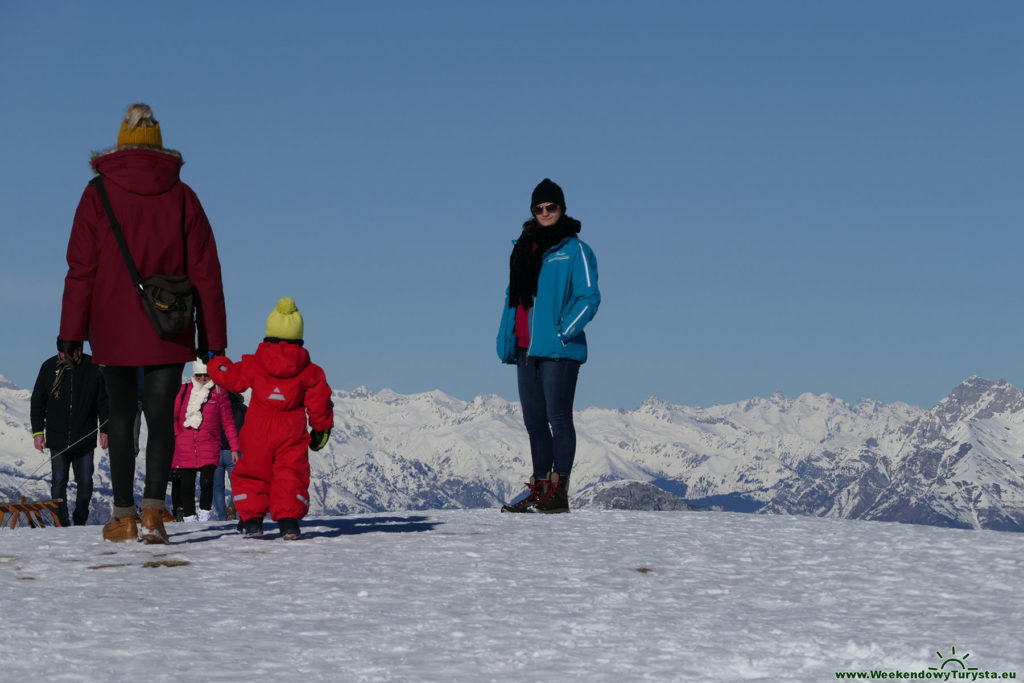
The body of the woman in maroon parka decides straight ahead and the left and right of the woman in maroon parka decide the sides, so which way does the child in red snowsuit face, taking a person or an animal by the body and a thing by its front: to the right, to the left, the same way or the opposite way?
the same way

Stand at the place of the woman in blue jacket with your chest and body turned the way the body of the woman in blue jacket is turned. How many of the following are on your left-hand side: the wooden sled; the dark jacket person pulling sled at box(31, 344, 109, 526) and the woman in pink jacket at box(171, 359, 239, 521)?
0

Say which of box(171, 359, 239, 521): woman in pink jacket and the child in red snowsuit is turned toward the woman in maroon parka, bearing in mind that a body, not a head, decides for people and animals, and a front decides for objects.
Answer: the woman in pink jacket

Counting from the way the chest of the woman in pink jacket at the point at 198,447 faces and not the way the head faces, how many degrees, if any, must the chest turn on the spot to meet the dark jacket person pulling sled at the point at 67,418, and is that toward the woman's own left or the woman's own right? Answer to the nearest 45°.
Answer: approximately 90° to the woman's own right

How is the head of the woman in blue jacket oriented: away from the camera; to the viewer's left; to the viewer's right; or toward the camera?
toward the camera

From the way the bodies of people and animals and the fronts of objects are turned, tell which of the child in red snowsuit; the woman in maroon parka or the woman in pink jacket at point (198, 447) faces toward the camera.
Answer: the woman in pink jacket

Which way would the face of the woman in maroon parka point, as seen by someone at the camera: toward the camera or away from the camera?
away from the camera

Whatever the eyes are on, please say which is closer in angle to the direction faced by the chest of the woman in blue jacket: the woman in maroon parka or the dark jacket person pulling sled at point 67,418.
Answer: the woman in maroon parka

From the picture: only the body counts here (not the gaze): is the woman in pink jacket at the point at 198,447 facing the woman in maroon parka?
yes

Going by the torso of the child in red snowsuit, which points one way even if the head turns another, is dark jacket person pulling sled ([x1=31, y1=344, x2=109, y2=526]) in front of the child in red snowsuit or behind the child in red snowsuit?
in front

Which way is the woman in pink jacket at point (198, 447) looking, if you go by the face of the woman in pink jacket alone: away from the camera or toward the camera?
toward the camera

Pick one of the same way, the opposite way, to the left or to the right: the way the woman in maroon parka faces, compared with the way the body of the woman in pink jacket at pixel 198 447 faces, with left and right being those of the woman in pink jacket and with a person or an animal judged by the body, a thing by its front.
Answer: the opposite way

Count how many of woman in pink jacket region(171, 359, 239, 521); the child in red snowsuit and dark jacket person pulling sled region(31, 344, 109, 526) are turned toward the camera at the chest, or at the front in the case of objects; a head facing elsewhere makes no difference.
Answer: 2

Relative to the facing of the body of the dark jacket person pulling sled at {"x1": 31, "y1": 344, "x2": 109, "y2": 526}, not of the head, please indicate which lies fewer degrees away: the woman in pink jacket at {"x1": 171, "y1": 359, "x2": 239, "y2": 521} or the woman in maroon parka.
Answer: the woman in maroon parka

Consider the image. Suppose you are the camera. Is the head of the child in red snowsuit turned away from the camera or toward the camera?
away from the camera

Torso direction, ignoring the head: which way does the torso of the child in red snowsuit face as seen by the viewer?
away from the camera

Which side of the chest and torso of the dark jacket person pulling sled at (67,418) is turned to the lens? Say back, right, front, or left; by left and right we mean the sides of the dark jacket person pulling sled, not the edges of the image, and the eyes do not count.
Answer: front
